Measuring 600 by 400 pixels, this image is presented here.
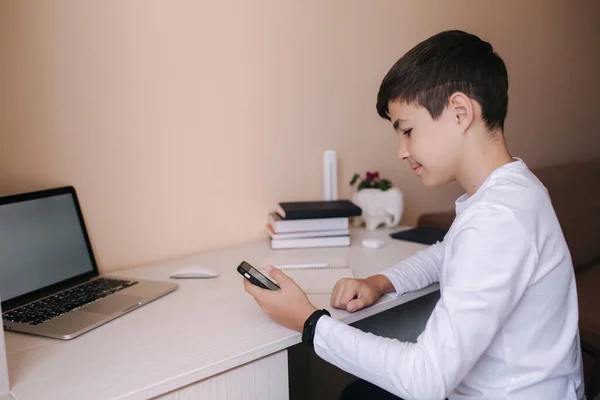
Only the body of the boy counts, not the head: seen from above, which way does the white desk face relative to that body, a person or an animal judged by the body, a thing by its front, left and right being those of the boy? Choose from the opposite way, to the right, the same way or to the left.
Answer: the opposite way

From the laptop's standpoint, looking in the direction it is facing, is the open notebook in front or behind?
in front

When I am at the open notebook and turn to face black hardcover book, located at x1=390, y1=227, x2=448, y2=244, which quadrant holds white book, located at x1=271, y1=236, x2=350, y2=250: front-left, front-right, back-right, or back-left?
front-left

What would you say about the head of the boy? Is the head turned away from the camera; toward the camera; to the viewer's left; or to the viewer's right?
to the viewer's left

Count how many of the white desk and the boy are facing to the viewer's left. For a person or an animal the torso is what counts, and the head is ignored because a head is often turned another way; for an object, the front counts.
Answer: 1

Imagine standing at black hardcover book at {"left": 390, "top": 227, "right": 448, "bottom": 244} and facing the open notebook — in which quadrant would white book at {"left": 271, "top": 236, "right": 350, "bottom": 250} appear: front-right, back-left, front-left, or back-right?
front-right

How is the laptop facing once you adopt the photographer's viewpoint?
facing the viewer and to the right of the viewer

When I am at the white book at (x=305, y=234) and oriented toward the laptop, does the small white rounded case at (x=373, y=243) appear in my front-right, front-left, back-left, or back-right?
back-left

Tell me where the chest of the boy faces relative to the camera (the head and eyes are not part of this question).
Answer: to the viewer's left

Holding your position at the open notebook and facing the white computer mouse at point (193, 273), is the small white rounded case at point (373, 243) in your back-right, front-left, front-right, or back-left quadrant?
back-right

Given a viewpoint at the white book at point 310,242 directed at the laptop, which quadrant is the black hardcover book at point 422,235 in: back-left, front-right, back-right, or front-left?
back-left

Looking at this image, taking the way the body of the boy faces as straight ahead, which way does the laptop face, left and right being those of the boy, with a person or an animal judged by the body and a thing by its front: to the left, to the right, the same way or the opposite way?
the opposite way

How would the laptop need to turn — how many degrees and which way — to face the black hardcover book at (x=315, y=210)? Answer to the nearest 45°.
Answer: approximately 45° to its left

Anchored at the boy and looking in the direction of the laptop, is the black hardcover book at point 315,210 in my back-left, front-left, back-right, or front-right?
front-right
